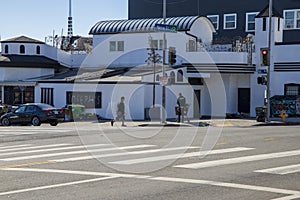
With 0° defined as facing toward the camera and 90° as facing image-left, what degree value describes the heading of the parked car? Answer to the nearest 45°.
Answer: approximately 135°

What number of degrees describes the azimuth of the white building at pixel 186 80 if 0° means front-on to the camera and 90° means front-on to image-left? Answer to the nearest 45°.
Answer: approximately 0°

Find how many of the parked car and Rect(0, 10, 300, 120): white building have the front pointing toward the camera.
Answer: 1
